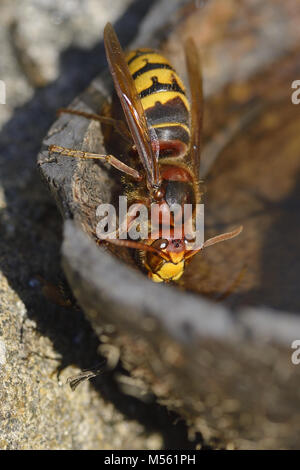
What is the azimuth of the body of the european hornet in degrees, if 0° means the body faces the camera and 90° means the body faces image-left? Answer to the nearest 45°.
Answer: approximately 0°
